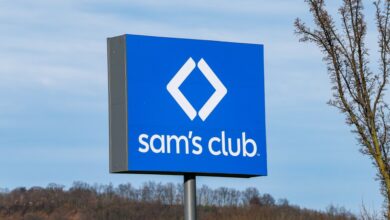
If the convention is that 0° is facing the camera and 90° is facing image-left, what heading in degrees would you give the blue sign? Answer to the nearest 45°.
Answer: approximately 315°
